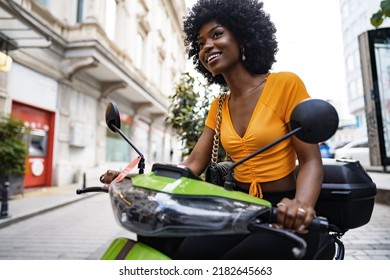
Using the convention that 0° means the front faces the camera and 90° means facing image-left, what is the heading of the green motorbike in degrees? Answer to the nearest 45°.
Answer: approximately 45°

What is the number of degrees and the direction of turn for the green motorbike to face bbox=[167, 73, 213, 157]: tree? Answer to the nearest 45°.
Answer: approximately 135° to its right

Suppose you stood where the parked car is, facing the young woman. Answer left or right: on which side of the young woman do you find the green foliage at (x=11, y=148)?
right

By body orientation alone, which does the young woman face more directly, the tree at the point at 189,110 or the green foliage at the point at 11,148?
the green foliage

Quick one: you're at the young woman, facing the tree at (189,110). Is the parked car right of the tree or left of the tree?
right

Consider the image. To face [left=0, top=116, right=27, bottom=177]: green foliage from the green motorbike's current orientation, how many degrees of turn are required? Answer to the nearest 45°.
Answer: approximately 90° to its right

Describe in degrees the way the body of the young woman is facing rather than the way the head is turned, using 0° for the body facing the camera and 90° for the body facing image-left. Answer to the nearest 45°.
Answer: approximately 45°

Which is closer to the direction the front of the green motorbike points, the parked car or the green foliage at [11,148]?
the green foliage

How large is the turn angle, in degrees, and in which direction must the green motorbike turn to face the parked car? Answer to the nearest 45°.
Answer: approximately 180°

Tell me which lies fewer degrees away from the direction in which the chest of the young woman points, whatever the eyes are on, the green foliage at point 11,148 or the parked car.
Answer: the green foliage

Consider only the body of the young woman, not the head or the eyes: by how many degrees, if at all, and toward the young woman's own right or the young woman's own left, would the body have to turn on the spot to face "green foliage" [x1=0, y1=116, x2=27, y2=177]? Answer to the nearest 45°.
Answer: approximately 90° to the young woman's own right

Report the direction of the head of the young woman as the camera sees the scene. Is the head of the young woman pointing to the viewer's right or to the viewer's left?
to the viewer's left

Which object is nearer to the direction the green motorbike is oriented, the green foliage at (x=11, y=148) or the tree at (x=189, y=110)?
the green foliage
